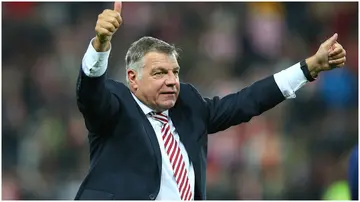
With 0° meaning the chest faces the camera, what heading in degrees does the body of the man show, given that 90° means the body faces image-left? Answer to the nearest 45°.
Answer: approximately 315°
